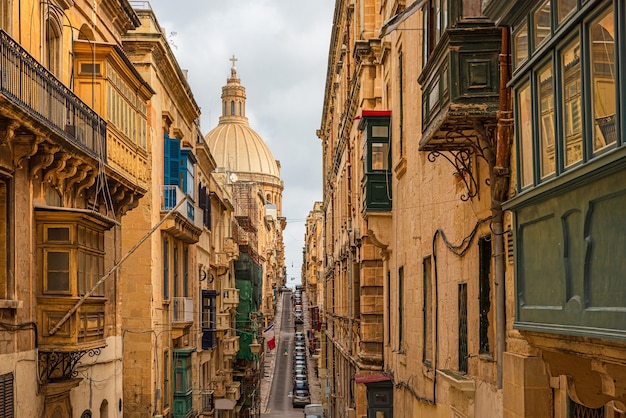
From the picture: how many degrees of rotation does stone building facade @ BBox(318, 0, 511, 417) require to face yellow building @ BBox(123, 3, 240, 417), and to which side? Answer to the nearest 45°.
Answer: approximately 45° to its right

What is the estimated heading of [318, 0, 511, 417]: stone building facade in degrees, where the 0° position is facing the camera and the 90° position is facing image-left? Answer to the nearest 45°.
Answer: approximately 90°

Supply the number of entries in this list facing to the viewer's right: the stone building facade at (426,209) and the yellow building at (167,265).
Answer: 1

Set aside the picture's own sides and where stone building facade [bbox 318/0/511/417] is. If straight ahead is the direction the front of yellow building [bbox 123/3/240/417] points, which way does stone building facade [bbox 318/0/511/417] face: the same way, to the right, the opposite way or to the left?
the opposite way

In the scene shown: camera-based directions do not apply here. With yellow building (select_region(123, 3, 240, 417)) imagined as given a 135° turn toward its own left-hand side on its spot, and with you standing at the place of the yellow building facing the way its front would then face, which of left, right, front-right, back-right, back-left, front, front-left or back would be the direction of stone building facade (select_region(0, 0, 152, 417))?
back-left

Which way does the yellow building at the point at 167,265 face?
to the viewer's right
